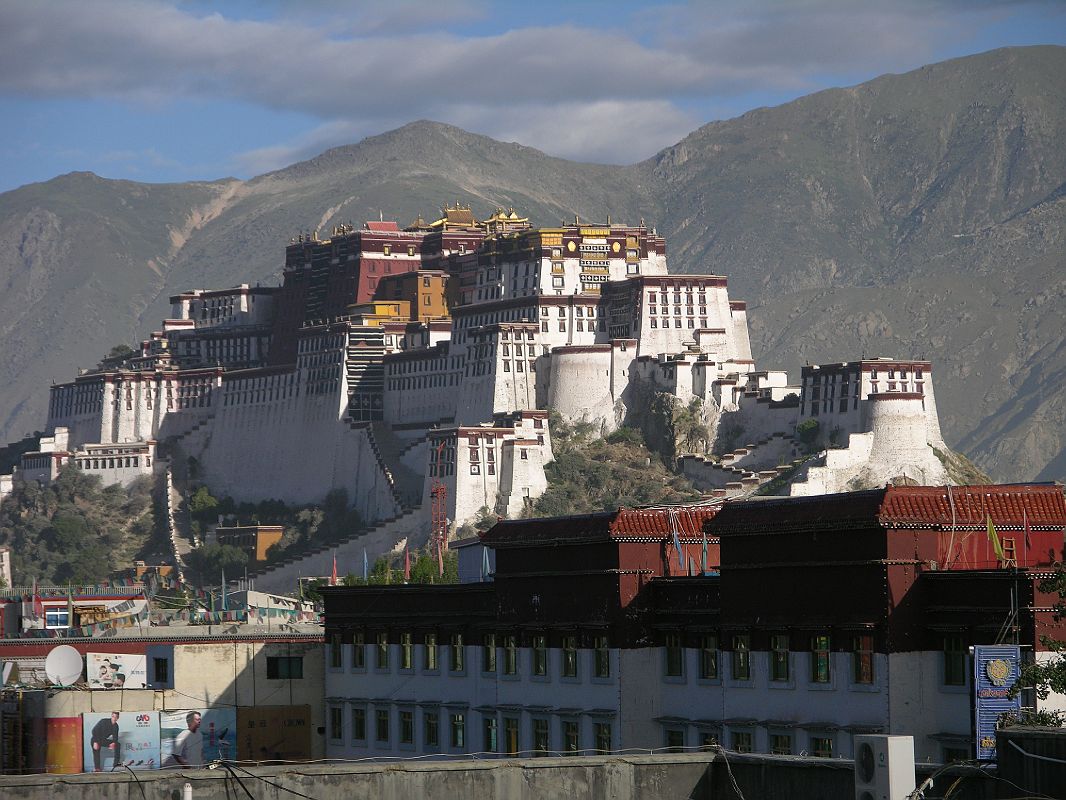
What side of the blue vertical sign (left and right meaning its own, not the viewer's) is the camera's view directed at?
front

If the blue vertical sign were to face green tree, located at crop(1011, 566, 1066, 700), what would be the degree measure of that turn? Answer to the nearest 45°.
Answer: approximately 45° to its left

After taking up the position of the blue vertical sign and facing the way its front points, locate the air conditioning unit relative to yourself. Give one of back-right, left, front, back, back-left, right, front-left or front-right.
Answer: front

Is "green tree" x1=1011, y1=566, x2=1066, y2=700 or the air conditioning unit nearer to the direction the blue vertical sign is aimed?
the air conditioning unit
